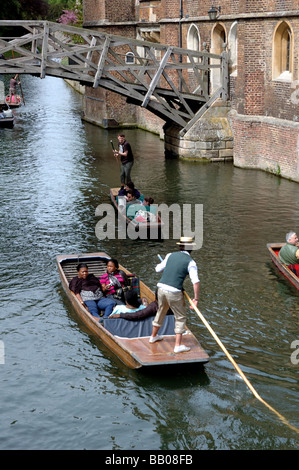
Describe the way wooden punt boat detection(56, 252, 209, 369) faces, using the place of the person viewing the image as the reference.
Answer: facing away from the viewer and to the left of the viewer

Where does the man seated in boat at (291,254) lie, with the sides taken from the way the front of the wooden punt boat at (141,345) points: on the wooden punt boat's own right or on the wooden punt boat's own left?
on the wooden punt boat's own right

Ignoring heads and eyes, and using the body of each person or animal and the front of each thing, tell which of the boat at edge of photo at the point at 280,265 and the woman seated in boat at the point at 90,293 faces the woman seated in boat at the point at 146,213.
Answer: the boat at edge of photo

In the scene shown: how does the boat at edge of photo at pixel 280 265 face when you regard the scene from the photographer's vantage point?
facing away from the viewer and to the left of the viewer

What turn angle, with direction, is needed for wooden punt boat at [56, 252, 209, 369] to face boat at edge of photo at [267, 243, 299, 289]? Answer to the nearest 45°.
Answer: approximately 90° to its right

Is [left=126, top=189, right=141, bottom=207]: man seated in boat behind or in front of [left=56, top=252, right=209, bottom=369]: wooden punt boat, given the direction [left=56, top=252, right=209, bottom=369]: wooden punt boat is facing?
in front

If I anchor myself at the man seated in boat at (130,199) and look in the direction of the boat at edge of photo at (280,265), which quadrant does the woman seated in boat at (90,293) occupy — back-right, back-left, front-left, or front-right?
front-right

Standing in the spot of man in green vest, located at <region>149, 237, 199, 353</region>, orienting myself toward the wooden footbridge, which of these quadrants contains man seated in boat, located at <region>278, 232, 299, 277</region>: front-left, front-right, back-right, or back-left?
front-right

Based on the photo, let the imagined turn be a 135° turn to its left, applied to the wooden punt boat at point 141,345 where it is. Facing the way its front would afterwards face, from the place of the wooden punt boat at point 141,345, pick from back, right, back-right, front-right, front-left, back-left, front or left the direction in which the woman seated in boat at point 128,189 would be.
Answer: back

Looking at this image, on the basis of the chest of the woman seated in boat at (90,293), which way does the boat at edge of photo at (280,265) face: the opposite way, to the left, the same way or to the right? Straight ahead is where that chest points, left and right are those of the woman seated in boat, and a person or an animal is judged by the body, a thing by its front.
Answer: the opposite way

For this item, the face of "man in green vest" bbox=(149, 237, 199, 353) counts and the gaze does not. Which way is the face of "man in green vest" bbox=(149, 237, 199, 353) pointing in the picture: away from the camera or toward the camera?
away from the camera

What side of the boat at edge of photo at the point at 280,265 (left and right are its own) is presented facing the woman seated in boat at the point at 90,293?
left

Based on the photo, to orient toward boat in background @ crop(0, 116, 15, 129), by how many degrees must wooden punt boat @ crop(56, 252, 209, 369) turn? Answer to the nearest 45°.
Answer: approximately 45° to its right

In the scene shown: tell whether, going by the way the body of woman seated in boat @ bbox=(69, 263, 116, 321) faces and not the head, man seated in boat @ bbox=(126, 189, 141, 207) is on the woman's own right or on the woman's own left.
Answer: on the woman's own left

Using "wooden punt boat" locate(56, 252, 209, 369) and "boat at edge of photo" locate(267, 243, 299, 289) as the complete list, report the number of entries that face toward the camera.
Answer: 0
